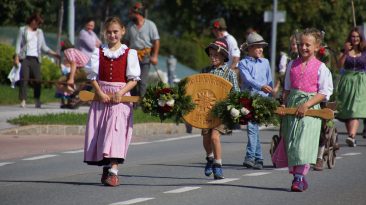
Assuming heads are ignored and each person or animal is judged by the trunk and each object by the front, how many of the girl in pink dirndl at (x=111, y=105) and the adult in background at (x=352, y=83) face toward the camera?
2

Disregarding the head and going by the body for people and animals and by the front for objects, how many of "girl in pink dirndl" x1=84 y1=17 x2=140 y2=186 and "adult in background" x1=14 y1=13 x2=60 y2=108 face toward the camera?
2

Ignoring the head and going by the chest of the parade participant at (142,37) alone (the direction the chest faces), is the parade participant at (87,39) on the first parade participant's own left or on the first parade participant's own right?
on the first parade participant's own right

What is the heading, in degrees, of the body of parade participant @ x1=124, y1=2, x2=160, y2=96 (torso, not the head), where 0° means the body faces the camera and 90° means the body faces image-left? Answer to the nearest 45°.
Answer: approximately 45°
